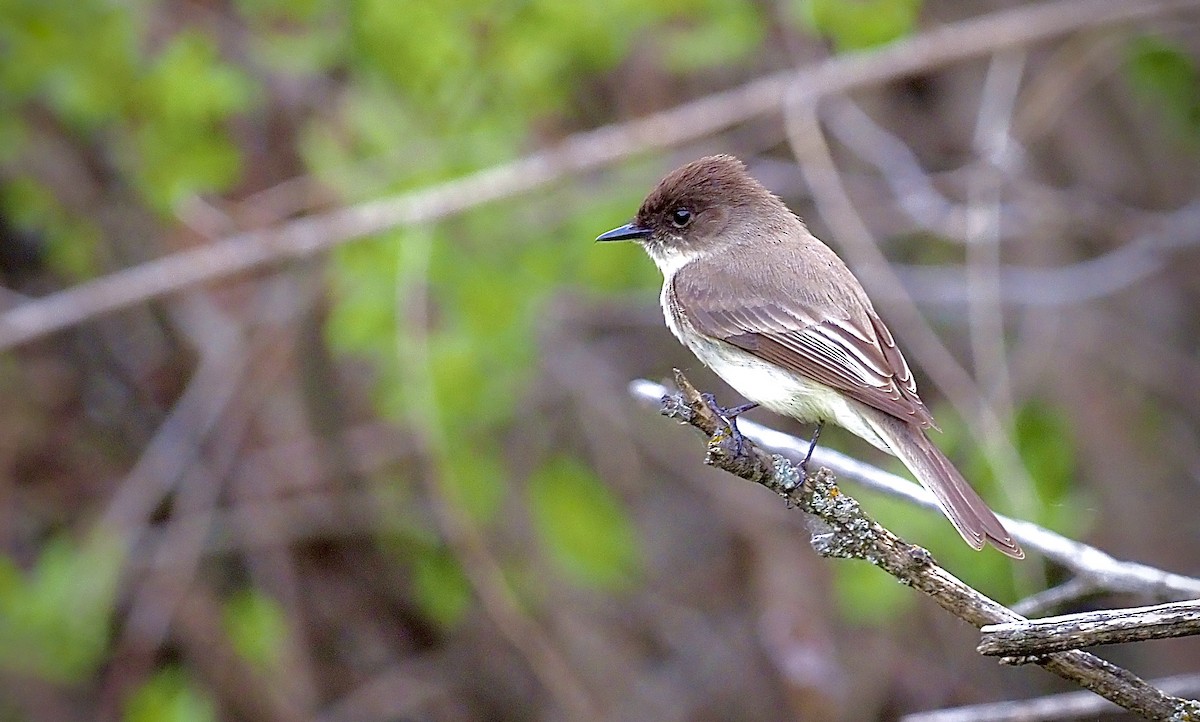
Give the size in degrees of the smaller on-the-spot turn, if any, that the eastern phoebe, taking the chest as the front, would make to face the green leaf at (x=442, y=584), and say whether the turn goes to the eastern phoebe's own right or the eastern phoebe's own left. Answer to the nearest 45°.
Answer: approximately 45° to the eastern phoebe's own right

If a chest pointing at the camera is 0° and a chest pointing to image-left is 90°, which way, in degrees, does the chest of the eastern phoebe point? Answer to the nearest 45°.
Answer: approximately 90°
